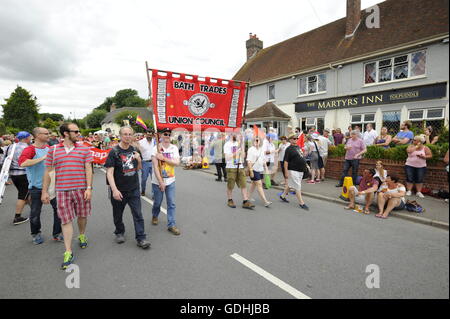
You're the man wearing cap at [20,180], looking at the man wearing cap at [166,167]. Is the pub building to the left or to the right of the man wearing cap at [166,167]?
left

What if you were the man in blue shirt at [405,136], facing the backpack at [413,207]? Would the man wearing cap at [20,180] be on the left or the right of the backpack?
right

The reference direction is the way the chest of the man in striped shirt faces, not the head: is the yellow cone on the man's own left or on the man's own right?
on the man's own left

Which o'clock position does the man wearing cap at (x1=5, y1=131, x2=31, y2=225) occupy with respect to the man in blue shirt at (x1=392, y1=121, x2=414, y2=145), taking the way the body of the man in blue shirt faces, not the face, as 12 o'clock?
The man wearing cap is roughly at 12 o'clock from the man in blue shirt.

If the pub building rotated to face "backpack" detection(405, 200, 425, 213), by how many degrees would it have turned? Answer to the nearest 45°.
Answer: approximately 45° to its left
